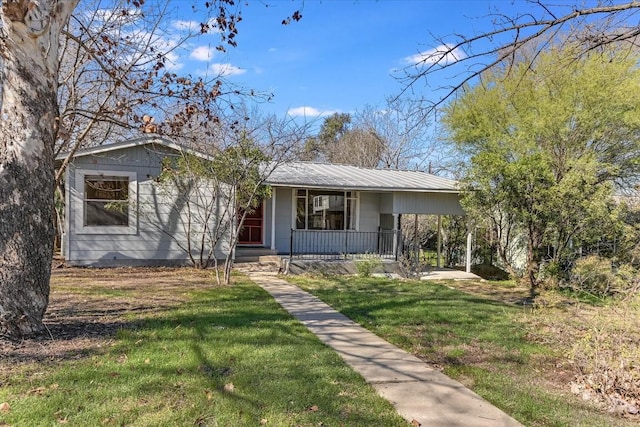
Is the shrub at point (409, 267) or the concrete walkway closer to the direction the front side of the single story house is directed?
the concrete walkway

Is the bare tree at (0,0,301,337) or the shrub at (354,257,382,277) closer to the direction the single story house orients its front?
the bare tree

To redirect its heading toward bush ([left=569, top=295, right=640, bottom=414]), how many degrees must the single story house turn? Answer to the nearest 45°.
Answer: approximately 45° to its left

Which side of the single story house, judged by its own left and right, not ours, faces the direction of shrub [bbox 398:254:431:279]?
left

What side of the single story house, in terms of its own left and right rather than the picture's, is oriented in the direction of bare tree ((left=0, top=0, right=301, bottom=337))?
front

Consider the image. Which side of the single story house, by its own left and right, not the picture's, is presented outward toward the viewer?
front

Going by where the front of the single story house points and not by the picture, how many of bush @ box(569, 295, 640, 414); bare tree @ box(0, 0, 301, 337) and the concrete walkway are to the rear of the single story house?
0

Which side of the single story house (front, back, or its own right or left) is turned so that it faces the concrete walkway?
front
